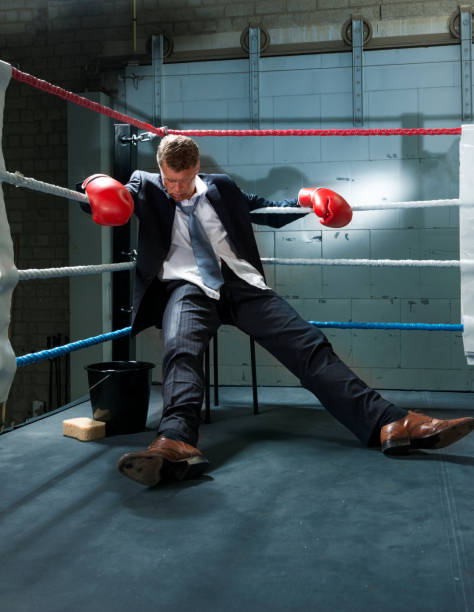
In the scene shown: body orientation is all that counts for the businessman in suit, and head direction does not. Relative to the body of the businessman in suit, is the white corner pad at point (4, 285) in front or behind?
in front

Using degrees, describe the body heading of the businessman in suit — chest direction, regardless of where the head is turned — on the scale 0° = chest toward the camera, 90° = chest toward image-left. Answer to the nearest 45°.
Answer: approximately 0°
